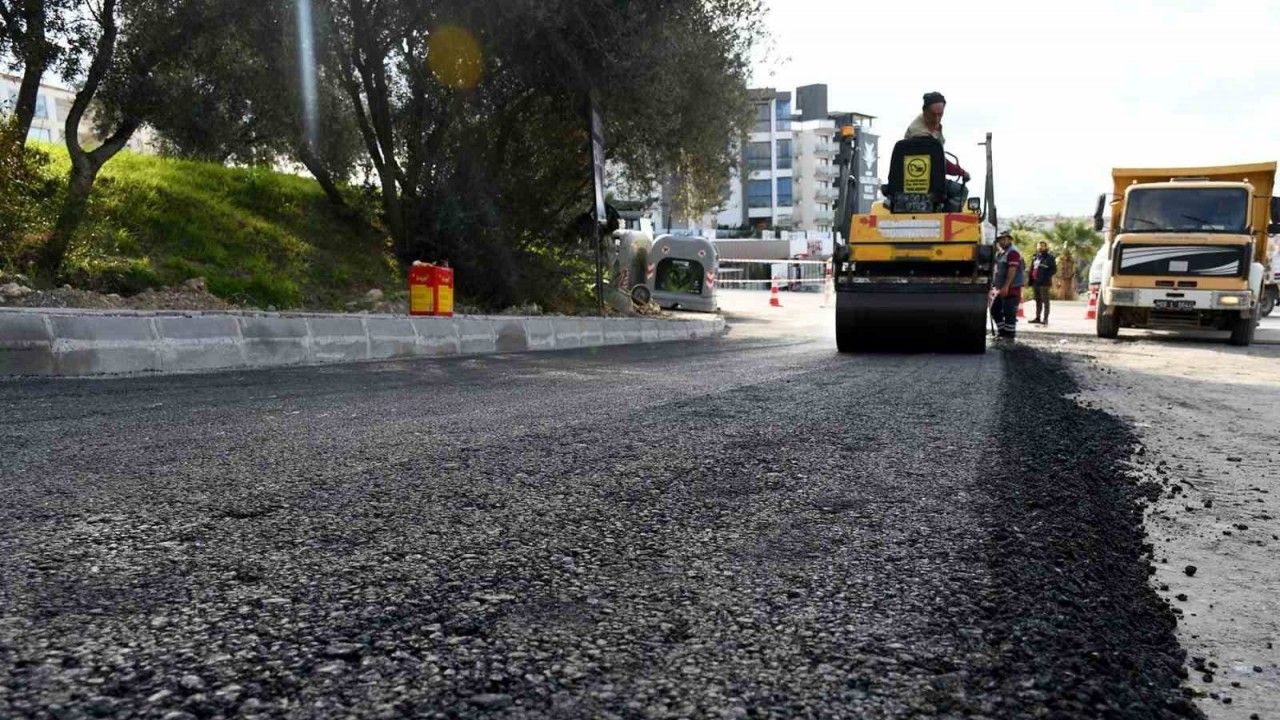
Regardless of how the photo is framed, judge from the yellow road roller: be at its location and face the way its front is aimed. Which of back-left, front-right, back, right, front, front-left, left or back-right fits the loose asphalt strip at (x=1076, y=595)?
back

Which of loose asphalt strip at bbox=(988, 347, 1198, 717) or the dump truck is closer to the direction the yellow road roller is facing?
the dump truck

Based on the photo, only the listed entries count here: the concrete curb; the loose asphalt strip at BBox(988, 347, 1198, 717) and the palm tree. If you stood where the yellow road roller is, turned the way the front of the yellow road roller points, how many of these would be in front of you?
1

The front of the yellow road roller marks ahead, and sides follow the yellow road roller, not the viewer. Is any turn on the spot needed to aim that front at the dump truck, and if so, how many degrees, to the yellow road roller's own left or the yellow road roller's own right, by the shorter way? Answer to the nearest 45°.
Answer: approximately 45° to the yellow road roller's own right

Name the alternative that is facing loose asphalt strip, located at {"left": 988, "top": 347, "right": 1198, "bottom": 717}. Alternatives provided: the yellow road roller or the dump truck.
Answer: the dump truck

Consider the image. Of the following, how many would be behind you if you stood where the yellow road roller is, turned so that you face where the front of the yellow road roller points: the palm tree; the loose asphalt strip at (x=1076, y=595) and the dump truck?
1

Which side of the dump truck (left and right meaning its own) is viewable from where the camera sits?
front

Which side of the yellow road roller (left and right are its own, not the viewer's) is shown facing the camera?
back

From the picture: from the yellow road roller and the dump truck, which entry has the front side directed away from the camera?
the yellow road roller

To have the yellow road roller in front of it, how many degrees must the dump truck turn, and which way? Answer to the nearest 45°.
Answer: approximately 45° to its right

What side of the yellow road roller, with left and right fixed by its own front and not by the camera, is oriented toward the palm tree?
front

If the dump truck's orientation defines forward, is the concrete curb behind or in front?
in front

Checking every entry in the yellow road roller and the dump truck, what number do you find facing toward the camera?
1

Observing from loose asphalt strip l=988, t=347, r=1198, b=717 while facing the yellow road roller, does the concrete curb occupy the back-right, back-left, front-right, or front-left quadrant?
front-left

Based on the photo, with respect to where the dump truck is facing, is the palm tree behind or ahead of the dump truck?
behind

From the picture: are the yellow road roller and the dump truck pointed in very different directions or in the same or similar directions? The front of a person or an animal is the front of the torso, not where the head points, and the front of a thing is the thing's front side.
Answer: very different directions
